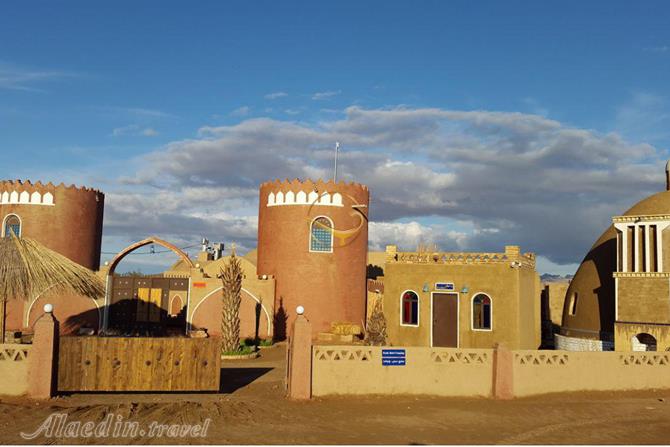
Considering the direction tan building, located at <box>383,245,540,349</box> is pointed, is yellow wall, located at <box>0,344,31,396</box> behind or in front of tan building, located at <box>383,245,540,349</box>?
in front

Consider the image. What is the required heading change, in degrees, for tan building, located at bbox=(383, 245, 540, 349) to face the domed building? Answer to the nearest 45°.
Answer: approximately 90° to its left

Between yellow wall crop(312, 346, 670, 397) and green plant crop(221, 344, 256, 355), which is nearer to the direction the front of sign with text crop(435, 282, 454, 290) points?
the yellow wall

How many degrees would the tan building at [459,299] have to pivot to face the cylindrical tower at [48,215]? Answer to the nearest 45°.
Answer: approximately 90° to its right

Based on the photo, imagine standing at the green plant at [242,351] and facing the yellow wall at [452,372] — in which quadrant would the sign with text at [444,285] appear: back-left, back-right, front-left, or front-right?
front-left

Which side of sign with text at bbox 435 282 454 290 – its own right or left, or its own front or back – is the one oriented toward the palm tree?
right

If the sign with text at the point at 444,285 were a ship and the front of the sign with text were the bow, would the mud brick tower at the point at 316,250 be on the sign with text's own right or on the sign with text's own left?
on the sign with text's own right

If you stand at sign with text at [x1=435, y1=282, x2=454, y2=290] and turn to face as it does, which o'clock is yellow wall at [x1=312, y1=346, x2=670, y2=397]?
The yellow wall is roughly at 12 o'clock from the sign with text.

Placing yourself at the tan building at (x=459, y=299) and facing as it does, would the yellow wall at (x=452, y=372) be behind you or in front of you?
in front

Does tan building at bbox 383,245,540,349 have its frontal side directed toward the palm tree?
no

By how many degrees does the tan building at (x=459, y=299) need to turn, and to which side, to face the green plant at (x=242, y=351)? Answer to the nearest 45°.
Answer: approximately 90° to its right

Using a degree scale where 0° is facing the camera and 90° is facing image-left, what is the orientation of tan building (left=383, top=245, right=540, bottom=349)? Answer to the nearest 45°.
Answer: approximately 0°

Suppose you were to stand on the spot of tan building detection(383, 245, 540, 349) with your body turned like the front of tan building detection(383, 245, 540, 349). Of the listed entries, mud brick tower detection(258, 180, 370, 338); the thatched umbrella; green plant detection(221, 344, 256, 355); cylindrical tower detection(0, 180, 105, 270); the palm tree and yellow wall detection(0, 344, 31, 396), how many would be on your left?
0

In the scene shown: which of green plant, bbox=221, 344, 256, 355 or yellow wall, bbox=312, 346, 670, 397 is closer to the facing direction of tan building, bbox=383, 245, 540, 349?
the yellow wall

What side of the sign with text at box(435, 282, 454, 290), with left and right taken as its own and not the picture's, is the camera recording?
front

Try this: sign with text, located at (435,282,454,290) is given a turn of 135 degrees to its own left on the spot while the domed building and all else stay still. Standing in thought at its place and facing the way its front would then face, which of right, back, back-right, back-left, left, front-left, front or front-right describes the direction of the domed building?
front-right

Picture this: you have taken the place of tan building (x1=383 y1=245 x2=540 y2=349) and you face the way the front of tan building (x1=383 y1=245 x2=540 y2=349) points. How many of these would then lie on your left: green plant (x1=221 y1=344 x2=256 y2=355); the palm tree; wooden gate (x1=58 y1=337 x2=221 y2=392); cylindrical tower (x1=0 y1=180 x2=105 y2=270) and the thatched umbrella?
0

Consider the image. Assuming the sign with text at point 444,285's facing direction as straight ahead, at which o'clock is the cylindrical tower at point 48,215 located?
The cylindrical tower is roughly at 3 o'clock from the sign with text.
